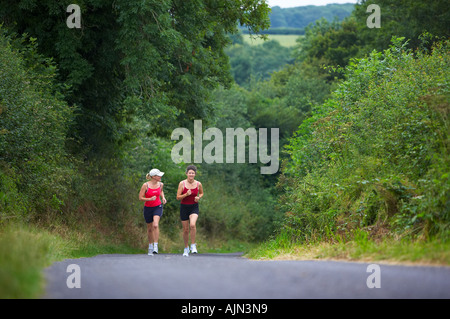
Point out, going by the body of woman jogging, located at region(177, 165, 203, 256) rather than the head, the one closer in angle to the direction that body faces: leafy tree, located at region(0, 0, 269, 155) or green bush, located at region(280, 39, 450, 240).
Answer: the green bush

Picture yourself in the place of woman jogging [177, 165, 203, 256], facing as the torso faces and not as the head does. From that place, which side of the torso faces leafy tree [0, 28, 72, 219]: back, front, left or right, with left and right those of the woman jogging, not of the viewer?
right

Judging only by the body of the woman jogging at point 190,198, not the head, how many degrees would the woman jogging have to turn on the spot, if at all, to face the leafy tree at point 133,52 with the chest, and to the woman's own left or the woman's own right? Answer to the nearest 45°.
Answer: approximately 180°

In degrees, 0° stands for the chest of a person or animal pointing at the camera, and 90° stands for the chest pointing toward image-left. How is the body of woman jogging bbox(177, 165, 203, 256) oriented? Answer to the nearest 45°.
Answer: approximately 0°

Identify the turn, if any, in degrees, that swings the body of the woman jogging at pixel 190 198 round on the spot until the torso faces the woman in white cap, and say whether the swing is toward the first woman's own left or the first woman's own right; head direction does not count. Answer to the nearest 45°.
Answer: approximately 135° to the first woman's own right
